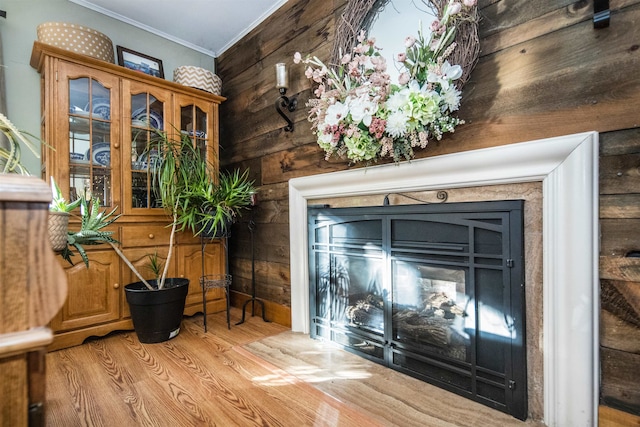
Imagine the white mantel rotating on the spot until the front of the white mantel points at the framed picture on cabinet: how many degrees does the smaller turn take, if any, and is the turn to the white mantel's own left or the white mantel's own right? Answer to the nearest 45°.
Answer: approximately 45° to the white mantel's own right

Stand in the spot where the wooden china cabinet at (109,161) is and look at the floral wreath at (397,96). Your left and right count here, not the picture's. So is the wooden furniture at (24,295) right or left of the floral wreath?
right

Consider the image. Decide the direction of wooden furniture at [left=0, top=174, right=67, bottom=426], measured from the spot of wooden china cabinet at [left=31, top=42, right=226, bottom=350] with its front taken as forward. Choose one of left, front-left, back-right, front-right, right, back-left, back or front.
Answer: front-right

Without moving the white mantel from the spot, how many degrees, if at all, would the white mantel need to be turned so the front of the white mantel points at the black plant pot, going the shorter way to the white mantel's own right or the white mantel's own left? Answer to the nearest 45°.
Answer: approximately 45° to the white mantel's own right

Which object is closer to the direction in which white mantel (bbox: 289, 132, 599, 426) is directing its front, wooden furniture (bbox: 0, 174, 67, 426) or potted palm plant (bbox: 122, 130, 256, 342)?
the wooden furniture

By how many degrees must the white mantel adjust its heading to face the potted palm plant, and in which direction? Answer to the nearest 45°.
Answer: approximately 45° to its right

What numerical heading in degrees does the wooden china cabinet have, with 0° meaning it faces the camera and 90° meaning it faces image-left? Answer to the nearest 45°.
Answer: approximately 315°
